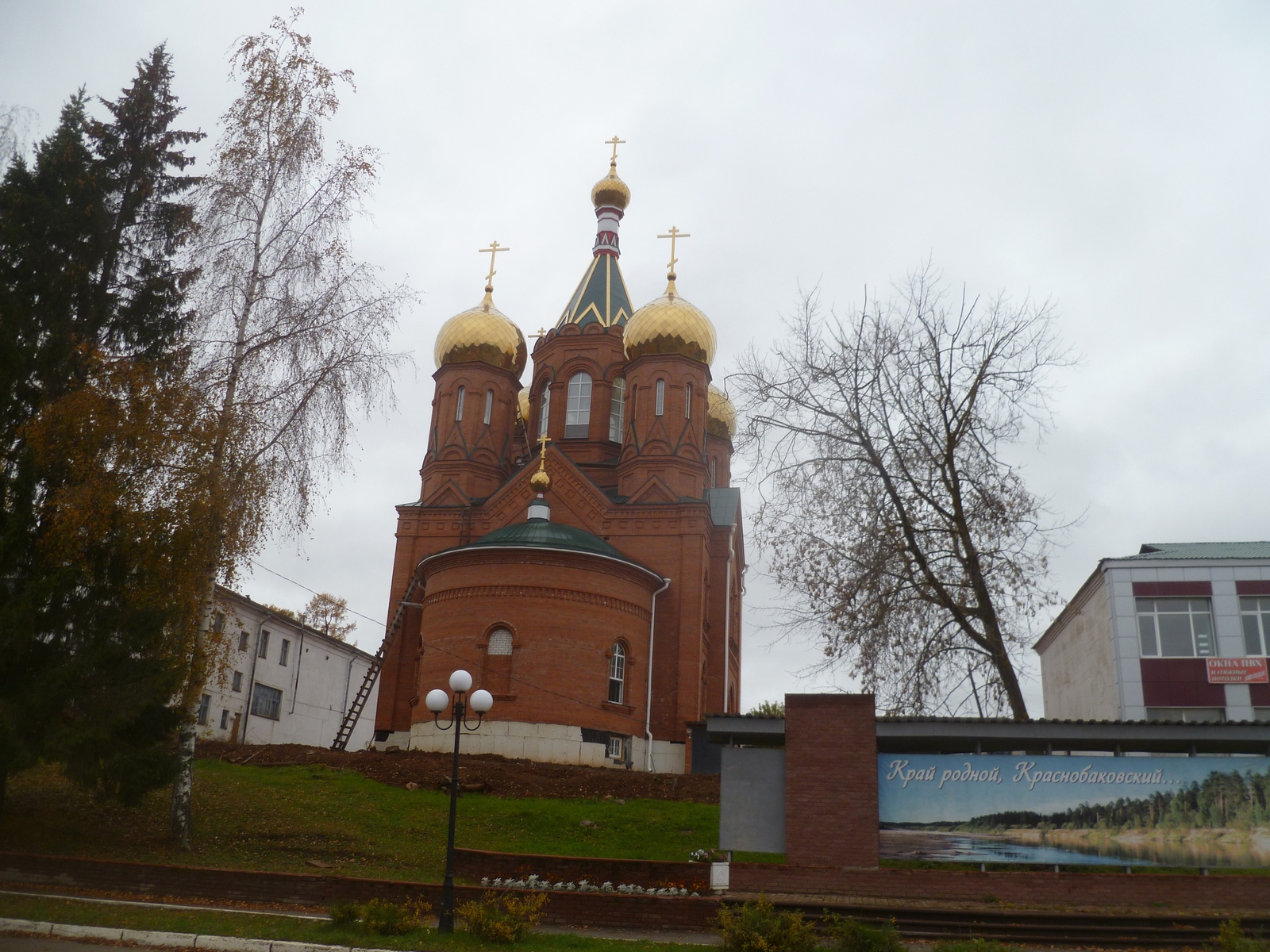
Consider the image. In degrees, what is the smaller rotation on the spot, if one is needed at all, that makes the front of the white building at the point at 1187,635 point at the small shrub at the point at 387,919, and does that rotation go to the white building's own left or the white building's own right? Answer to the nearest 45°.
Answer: approximately 45° to the white building's own right

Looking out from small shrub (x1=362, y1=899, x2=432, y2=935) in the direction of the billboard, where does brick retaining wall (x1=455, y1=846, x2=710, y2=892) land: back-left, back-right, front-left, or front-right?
front-left

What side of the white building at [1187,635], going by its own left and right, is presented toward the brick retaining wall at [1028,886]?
front

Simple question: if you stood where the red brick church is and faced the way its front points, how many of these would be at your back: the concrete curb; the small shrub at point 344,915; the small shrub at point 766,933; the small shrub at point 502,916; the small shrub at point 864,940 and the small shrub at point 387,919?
6

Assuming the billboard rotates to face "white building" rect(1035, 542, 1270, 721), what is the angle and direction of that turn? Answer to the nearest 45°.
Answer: approximately 180°

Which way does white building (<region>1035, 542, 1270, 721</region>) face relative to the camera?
toward the camera

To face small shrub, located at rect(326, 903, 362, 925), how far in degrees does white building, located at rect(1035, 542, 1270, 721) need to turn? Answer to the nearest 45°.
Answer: approximately 45° to its right

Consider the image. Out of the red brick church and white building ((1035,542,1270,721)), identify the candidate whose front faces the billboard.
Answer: the white building

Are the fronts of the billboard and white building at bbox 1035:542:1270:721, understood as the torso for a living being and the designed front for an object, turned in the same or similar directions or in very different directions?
same or similar directions

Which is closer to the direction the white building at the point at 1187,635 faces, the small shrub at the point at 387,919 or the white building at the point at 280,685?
the small shrub

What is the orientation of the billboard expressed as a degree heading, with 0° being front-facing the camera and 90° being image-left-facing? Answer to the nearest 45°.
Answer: approximately 0°

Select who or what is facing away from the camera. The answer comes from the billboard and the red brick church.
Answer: the red brick church

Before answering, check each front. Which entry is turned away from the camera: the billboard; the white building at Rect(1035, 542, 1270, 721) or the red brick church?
the red brick church

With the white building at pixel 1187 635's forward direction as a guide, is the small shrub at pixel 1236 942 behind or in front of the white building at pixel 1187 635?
in front

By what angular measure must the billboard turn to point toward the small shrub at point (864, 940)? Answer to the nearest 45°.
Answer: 0° — it already faces it

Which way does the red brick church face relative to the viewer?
away from the camera

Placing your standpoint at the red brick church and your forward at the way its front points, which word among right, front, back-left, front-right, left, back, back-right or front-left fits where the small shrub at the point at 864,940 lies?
back

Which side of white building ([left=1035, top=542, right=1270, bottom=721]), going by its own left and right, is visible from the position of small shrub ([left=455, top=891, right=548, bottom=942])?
front
